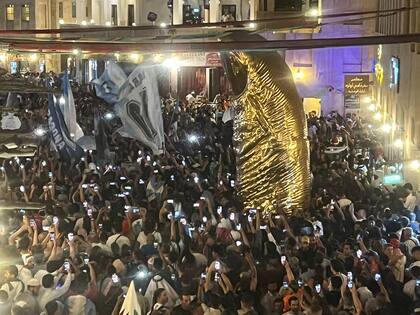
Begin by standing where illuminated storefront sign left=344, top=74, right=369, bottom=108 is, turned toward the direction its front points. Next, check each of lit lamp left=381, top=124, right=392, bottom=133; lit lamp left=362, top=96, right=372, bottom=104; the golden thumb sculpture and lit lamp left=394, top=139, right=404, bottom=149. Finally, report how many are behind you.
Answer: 0

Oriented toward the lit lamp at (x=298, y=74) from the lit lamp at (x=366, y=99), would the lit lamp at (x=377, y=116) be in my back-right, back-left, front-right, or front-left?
back-left

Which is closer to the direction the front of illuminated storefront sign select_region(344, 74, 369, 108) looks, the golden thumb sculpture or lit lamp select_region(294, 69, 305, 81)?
the golden thumb sculpture

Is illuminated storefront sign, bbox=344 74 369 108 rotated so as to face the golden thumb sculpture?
yes

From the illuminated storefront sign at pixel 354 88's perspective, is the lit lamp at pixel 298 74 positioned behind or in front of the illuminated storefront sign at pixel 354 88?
behind

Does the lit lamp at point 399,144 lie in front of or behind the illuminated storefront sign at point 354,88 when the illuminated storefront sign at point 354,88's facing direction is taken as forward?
in front

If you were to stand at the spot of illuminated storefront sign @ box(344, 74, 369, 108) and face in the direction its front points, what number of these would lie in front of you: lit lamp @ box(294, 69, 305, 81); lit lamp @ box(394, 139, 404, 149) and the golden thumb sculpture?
2
